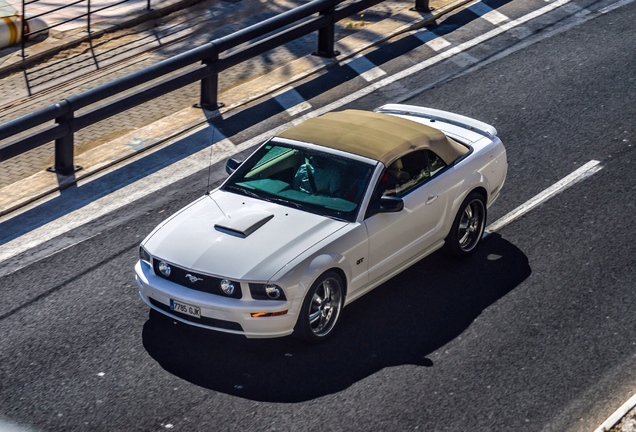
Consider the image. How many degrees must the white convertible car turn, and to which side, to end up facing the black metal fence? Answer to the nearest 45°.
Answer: approximately 90° to its right

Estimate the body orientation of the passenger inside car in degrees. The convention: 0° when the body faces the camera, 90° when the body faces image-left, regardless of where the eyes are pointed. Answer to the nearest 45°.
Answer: approximately 45°

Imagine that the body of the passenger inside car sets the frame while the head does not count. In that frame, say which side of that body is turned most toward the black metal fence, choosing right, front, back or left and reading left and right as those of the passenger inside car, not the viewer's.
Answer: right
